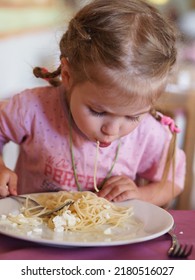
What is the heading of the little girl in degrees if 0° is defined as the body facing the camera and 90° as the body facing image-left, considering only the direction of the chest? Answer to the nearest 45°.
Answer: approximately 0°
